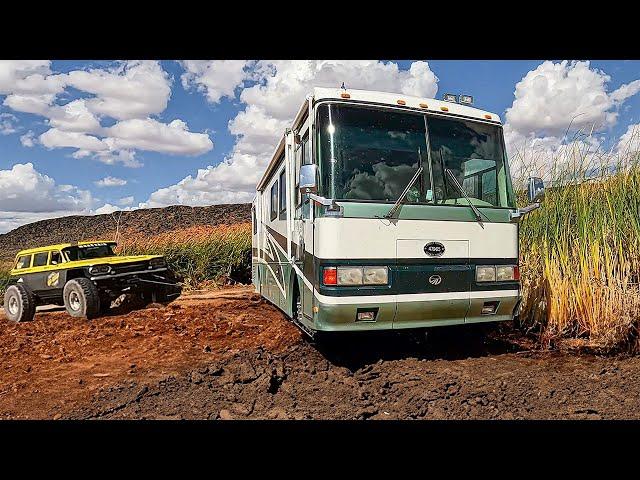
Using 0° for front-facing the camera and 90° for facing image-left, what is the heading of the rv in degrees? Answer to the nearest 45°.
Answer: approximately 315°

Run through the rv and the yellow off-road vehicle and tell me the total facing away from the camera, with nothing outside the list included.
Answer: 0

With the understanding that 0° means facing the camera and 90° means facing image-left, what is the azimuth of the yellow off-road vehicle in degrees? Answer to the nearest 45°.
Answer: approximately 315°

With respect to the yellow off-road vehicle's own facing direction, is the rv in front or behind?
in front
